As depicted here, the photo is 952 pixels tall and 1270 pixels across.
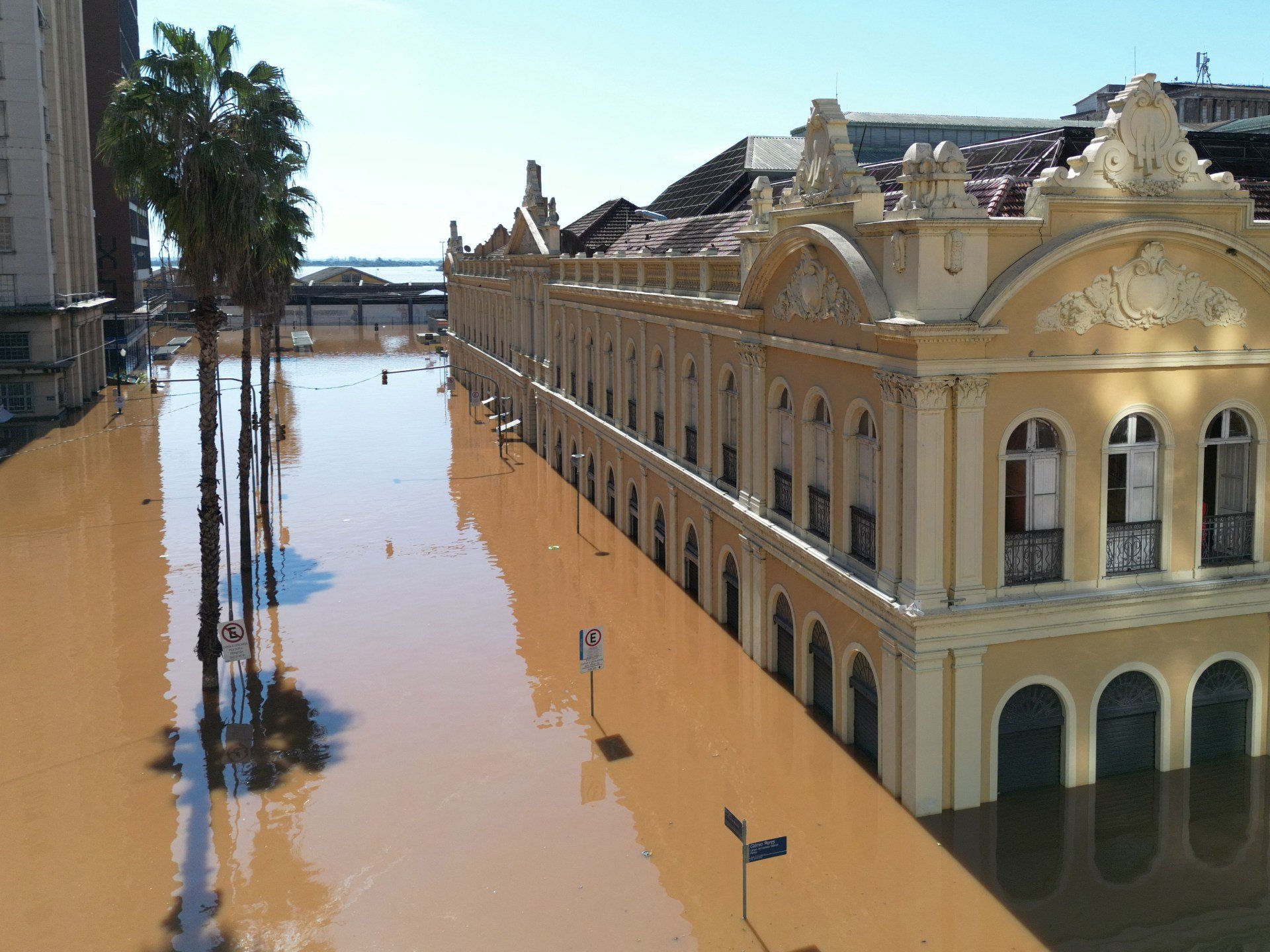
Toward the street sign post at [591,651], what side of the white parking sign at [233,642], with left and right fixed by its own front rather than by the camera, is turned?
left

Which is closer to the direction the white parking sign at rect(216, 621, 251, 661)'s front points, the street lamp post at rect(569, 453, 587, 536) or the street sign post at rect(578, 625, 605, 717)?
the street sign post

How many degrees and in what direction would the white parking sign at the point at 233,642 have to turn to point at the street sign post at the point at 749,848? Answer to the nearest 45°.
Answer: approximately 45° to its left

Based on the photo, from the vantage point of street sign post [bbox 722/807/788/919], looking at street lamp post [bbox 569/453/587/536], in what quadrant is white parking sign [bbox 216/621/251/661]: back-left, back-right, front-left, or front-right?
front-left

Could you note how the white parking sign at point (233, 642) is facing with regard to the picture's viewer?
facing the viewer

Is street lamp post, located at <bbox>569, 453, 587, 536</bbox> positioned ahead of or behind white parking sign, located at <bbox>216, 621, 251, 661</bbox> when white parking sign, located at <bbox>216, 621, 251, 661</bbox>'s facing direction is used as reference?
behind

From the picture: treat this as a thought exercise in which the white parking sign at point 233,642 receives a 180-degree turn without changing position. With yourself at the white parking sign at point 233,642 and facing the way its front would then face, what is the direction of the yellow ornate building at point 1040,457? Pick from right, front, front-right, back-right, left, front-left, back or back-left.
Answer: back-right
